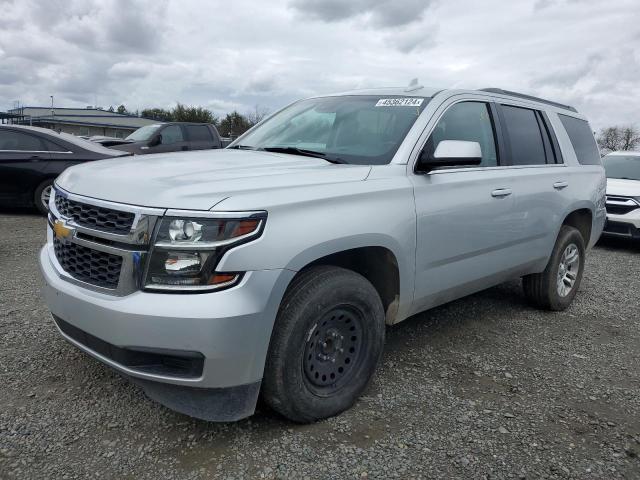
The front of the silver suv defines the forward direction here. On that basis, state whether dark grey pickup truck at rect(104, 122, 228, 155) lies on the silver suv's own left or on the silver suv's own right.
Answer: on the silver suv's own right

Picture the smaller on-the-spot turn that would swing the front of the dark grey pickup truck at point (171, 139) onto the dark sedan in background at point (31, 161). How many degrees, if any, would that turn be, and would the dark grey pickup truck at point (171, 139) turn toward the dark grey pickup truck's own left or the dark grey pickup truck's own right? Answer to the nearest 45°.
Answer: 0° — it already faces it

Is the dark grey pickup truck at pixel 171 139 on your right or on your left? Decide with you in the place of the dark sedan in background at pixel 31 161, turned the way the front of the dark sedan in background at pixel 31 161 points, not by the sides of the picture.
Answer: on your right

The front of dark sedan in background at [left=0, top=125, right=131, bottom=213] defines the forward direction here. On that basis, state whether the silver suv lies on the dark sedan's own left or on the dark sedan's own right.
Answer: on the dark sedan's own left

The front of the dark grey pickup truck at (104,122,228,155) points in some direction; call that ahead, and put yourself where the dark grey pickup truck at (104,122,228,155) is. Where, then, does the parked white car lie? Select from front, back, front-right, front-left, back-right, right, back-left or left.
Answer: left

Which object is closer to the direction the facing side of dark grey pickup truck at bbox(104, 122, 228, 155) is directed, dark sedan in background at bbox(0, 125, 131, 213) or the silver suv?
the dark sedan in background

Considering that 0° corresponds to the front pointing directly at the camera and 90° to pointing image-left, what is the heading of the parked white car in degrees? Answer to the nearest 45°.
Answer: approximately 45°

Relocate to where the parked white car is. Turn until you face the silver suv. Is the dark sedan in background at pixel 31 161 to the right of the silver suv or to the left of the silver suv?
right

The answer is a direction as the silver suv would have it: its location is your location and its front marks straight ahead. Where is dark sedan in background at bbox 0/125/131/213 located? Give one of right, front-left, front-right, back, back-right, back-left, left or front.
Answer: right
